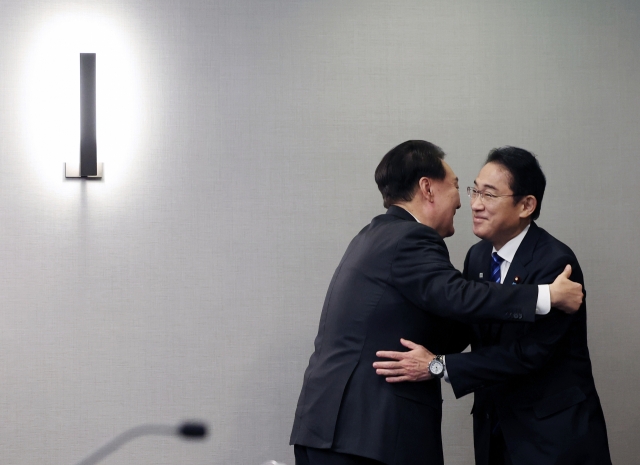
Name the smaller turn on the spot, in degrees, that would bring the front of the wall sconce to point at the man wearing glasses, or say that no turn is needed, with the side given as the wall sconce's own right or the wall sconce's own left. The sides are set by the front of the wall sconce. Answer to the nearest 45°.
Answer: approximately 45° to the wall sconce's own left

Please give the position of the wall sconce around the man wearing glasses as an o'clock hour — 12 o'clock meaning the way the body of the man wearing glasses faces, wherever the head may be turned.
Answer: The wall sconce is roughly at 2 o'clock from the man wearing glasses.

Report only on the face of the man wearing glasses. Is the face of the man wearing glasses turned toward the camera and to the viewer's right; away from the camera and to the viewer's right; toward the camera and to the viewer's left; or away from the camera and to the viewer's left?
toward the camera and to the viewer's left

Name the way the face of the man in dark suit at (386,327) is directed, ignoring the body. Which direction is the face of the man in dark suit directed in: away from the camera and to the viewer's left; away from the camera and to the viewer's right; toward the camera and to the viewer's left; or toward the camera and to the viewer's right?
away from the camera and to the viewer's right

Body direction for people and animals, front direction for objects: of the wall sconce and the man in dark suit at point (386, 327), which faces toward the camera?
the wall sconce

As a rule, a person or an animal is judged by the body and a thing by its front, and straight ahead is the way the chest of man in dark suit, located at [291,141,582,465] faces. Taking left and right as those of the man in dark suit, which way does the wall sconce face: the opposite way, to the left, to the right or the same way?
to the right

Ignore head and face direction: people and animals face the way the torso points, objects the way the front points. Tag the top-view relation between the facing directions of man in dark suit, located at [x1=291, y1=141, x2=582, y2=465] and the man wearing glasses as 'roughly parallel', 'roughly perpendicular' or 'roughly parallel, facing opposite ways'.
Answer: roughly parallel, facing opposite ways

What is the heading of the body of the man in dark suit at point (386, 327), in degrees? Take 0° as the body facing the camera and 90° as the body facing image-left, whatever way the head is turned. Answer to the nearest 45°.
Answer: approximately 225°

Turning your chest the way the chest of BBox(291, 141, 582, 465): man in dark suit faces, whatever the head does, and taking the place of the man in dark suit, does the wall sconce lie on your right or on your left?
on your left

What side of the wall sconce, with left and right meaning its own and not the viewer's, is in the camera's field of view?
front

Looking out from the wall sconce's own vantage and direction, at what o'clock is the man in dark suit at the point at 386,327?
The man in dark suit is roughly at 11 o'clock from the wall sconce.
